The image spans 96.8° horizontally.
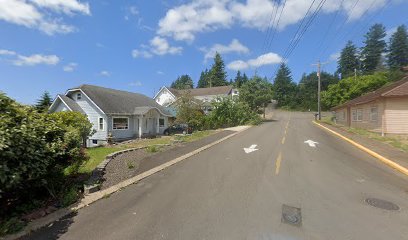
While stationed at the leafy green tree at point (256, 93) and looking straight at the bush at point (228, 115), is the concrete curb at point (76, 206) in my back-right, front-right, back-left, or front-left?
front-left

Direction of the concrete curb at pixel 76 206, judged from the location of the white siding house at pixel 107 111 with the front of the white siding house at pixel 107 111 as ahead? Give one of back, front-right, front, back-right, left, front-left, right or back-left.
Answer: front-right

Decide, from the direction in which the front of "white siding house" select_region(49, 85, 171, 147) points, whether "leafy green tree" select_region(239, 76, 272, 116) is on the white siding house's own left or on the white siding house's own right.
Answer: on the white siding house's own left

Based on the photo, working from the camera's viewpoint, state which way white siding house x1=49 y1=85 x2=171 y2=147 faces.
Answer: facing the viewer and to the right of the viewer

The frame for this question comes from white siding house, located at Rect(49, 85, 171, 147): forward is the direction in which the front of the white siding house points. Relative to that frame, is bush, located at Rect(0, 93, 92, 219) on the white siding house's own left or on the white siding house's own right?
on the white siding house's own right

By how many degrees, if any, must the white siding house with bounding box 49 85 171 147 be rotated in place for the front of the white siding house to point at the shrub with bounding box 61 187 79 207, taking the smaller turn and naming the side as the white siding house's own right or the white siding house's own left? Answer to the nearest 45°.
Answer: approximately 45° to the white siding house's own right

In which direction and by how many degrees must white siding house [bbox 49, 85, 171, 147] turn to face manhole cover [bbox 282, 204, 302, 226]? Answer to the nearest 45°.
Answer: approximately 45° to its right

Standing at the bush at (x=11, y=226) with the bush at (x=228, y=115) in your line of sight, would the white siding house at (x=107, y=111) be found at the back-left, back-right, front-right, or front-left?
front-left

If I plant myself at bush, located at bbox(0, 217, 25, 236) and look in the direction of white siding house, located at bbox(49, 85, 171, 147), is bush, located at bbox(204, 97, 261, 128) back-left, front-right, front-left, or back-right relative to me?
front-right
